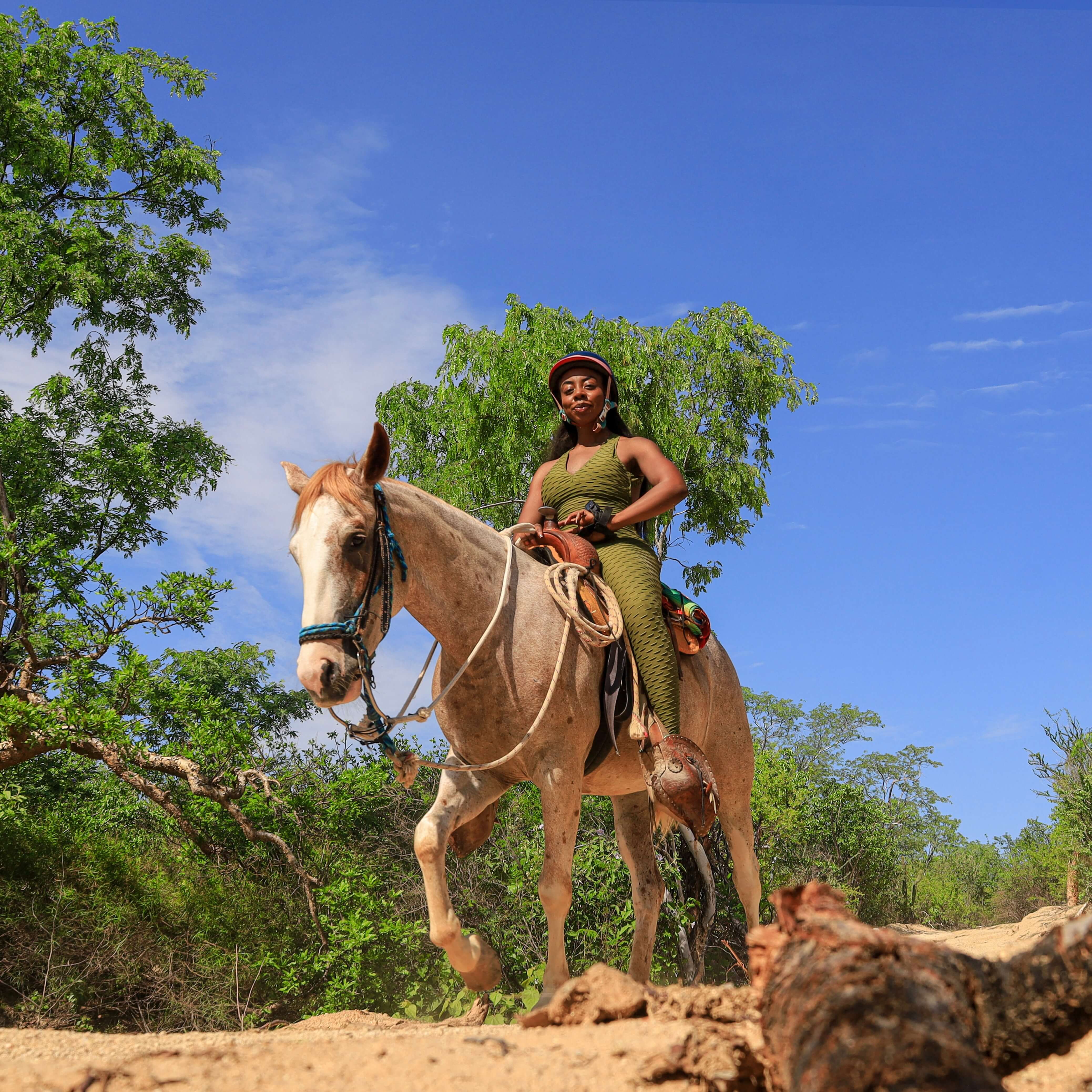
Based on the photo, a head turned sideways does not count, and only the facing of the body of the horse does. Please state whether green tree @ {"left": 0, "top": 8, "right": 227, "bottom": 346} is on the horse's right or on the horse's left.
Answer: on the horse's right

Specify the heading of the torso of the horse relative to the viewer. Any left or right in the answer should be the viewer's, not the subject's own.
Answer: facing the viewer and to the left of the viewer

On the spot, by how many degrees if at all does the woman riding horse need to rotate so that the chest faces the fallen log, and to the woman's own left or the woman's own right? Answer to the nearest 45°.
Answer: approximately 45° to the woman's own left

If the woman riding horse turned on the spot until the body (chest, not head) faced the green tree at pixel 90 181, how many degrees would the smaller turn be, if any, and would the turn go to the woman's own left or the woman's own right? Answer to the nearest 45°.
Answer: approximately 90° to the woman's own right

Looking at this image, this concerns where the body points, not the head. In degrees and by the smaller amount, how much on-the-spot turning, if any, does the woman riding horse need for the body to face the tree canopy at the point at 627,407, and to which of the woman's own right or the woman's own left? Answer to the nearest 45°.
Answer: approximately 135° to the woman's own right

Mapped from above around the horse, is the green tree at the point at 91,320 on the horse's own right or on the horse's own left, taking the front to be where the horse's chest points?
on the horse's own right

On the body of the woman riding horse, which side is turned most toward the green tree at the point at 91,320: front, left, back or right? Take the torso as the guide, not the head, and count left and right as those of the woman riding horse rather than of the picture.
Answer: right
